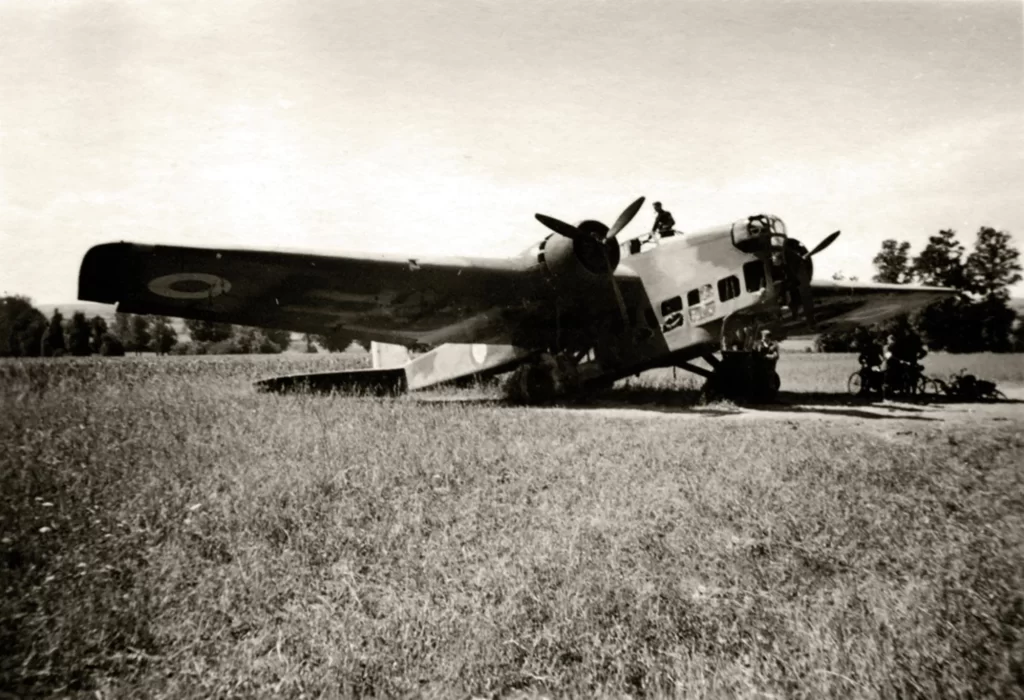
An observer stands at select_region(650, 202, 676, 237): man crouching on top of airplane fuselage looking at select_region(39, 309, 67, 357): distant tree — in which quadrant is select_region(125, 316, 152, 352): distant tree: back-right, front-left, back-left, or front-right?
front-right

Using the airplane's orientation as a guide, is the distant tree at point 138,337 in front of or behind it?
behind

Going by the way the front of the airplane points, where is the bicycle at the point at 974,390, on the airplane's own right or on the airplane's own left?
on the airplane's own left

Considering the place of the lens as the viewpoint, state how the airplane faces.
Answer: facing the viewer and to the right of the viewer

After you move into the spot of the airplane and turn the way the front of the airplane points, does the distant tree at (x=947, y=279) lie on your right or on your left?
on your left

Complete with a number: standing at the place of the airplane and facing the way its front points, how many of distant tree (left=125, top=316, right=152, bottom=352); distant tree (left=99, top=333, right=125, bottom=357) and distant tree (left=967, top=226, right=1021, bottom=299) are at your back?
2

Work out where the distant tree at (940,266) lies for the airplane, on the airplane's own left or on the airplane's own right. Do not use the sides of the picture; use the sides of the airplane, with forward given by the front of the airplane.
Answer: on the airplane's own left

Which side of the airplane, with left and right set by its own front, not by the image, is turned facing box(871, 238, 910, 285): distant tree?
left

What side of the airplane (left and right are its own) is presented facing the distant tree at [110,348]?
back

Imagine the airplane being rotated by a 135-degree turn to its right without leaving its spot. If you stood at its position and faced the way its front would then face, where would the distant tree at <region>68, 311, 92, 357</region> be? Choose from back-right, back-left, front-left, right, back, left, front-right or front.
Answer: front
